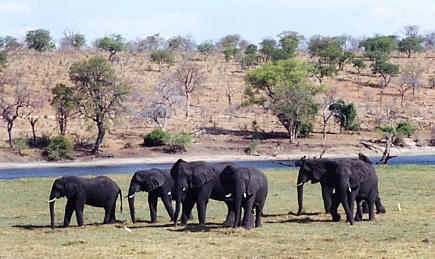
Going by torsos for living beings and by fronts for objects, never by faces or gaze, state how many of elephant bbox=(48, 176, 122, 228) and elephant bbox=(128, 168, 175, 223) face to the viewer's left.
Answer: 2

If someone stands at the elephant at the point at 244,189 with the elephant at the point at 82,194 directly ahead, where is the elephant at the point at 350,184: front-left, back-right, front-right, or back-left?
back-right

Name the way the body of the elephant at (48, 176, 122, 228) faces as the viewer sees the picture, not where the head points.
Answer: to the viewer's left

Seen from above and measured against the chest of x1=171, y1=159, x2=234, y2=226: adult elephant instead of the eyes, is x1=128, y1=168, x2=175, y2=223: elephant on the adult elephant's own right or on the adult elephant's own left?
on the adult elephant's own right

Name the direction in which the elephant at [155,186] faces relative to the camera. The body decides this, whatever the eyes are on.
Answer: to the viewer's left

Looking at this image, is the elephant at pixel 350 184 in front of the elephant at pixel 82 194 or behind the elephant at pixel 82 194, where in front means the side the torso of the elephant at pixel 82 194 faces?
behind

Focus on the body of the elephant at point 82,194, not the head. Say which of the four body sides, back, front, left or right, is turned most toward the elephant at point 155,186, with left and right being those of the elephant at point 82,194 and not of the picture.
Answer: back

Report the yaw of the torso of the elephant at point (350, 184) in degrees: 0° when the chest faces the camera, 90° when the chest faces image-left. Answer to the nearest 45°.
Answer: approximately 45°

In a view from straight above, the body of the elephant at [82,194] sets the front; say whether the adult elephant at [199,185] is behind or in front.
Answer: behind
